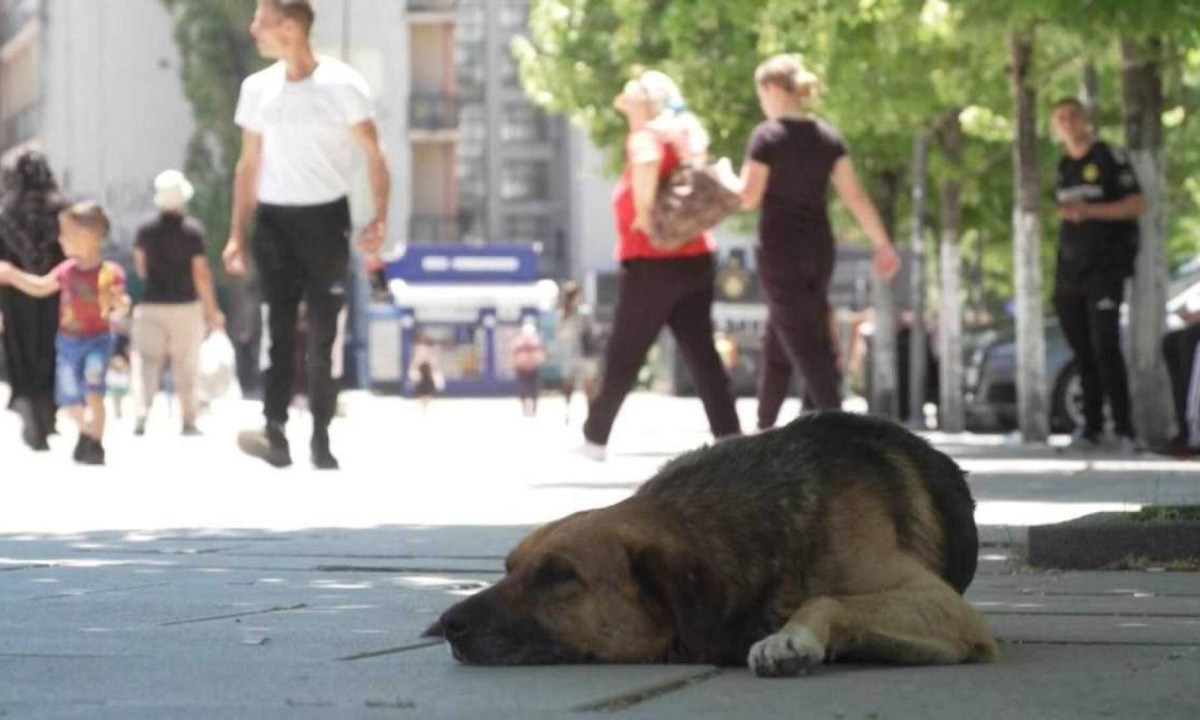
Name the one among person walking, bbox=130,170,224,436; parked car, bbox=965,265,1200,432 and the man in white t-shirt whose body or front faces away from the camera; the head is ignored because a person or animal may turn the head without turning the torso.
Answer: the person walking

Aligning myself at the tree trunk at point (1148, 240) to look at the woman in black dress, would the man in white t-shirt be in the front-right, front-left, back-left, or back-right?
front-left

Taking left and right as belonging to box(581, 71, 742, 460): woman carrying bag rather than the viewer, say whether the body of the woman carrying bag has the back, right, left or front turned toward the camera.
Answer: left

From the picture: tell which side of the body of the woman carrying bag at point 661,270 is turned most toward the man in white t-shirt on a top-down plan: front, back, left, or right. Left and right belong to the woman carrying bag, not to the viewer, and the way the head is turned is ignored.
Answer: front

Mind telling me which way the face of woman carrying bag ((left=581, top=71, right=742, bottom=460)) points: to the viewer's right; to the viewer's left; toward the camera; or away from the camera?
to the viewer's left

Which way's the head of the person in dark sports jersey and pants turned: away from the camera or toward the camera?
toward the camera

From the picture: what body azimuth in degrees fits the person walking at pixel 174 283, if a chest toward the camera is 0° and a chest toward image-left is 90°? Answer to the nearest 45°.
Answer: approximately 180°

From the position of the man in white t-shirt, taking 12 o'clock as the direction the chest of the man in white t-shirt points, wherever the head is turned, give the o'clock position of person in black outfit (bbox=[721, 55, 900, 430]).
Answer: The person in black outfit is roughly at 8 o'clock from the man in white t-shirt.

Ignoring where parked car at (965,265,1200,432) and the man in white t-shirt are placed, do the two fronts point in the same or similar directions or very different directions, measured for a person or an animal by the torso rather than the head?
same or similar directions

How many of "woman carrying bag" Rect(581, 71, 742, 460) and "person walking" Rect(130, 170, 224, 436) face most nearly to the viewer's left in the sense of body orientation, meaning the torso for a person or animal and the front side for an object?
1

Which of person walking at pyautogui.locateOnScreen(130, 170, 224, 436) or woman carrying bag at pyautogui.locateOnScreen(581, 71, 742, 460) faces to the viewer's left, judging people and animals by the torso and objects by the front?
the woman carrying bag

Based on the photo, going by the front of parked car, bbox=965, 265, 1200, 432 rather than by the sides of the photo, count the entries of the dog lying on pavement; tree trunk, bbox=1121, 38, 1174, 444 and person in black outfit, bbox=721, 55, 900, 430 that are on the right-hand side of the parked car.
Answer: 0

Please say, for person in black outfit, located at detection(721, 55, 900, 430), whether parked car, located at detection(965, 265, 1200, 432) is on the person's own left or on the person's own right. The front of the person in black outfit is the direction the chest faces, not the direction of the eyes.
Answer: on the person's own right

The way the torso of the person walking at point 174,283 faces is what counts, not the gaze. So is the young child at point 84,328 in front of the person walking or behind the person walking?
behind

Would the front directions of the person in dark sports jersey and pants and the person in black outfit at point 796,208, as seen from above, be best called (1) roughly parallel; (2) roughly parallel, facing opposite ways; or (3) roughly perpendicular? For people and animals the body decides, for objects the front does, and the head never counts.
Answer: roughly perpendicular

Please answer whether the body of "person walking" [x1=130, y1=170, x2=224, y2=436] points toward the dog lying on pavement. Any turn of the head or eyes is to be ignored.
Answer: no
